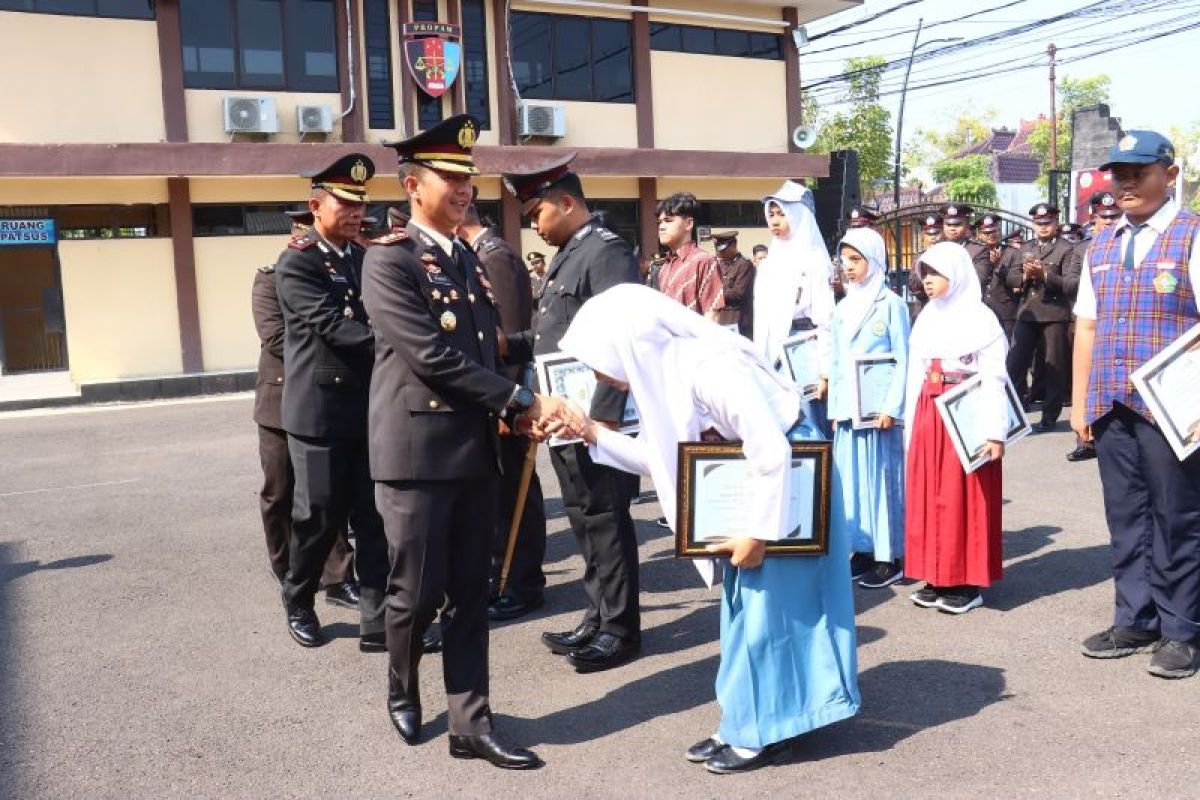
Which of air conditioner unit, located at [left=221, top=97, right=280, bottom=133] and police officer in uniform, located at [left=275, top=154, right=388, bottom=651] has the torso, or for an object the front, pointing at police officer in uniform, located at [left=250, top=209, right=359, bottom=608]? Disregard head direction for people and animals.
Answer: the air conditioner unit

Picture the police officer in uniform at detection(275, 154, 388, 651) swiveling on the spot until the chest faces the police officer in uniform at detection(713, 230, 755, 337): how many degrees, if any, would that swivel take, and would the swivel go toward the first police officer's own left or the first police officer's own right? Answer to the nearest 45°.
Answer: approximately 90° to the first police officer's own left

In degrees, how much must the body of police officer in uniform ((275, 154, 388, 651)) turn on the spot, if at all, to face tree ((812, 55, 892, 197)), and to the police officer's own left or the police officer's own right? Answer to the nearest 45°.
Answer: approximately 90° to the police officer's own left

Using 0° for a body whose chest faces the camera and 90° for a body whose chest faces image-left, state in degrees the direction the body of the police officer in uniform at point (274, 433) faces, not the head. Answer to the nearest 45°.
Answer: approximately 315°

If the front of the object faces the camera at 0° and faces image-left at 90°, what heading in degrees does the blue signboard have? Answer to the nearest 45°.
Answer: approximately 0°

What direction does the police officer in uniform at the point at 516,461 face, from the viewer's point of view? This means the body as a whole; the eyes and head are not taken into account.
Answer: to the viewer's left

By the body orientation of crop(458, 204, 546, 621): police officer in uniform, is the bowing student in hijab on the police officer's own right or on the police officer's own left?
on the police officer's own left

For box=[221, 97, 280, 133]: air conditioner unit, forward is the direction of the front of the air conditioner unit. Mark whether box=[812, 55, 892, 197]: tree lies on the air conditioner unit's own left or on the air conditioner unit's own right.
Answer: on the air conditioner unit's own left

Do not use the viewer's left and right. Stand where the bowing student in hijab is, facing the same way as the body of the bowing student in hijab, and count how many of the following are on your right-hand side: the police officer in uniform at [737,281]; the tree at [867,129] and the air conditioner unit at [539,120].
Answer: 3

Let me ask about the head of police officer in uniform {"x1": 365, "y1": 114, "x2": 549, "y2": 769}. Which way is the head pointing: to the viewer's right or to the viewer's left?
to the viewer's right

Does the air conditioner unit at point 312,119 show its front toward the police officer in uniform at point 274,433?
yes
